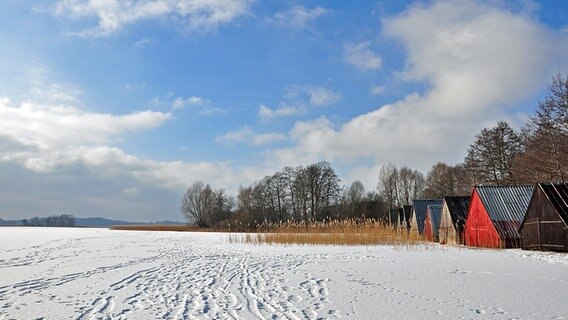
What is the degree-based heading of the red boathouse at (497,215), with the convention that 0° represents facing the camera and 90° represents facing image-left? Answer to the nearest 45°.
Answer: approximately 45°

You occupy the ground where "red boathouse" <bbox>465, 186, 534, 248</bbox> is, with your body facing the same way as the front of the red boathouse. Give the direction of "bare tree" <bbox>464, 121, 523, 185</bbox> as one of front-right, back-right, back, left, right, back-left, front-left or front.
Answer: back-right

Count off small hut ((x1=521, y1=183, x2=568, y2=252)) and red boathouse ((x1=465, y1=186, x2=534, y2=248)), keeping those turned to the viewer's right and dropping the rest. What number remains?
0

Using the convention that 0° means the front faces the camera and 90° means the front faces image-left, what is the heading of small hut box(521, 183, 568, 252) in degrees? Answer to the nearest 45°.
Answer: approximately 45°

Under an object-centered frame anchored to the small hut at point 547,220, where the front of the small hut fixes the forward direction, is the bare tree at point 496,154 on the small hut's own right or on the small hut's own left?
on the small hut's own right

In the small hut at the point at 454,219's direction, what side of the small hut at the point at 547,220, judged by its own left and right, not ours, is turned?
right

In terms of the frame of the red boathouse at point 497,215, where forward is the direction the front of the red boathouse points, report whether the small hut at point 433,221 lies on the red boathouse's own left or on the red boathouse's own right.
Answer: on the red boathouse's own right

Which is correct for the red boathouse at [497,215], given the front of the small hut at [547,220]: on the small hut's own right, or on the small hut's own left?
on the small hut's own right
